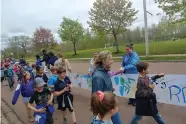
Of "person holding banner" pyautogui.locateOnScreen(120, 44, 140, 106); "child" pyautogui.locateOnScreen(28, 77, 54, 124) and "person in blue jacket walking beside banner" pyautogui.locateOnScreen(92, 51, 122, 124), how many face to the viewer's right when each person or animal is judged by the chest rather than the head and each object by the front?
1

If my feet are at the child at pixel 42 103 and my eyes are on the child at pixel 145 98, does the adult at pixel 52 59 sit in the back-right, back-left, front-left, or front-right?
back-left

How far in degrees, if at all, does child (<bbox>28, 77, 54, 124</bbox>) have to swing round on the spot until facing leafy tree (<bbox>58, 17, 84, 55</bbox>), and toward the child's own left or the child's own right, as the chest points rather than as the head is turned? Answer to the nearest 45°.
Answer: approximately 180°

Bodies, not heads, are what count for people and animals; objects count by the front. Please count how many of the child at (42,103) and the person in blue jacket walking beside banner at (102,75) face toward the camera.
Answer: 1

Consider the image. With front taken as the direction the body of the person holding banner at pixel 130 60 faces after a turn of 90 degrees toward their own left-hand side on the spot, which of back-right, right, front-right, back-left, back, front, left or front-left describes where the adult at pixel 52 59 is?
back

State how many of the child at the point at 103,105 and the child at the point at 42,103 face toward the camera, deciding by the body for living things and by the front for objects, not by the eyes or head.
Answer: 1

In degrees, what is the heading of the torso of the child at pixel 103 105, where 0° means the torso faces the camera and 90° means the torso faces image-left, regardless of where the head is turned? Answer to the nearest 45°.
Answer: approximately 225°
